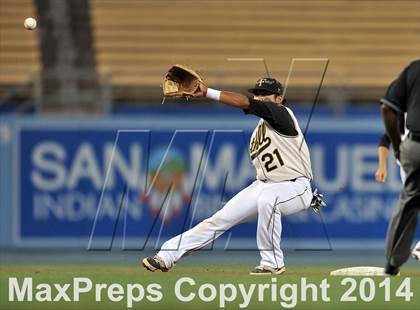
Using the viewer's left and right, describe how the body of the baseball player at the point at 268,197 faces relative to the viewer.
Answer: facing the viewer and to the left of the viewer
